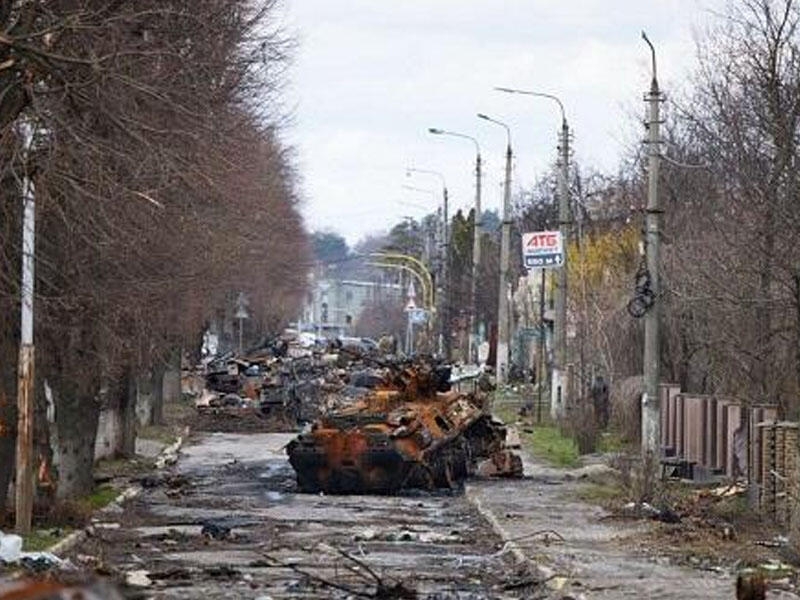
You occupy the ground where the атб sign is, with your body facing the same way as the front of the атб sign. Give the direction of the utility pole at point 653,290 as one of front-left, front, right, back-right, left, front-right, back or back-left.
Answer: front

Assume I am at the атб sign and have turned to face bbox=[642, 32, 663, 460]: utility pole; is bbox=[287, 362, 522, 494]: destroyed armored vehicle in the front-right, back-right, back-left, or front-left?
front-right

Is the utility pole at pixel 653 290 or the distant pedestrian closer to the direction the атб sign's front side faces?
the utility pole

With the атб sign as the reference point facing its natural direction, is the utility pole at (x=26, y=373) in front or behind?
in front

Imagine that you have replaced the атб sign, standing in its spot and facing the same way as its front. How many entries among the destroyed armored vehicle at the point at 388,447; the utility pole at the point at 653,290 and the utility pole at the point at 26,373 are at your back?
0

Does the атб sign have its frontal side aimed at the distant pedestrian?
no

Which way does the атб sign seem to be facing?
toward the camera

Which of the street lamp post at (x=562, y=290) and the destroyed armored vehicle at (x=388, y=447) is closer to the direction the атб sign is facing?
the destroyed armored vehicle

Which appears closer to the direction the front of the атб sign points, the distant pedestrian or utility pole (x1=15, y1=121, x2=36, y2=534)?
the utility pole

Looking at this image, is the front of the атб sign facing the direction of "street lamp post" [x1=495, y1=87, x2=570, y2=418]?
no
